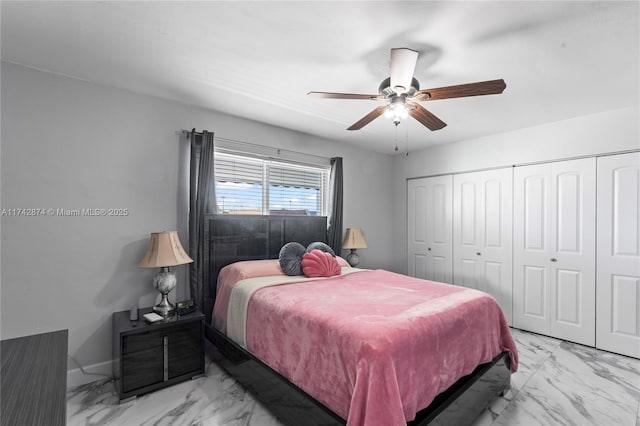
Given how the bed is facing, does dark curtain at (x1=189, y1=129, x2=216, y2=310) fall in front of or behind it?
behind

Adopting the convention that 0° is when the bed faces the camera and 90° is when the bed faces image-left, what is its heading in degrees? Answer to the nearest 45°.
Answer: approximately 315°

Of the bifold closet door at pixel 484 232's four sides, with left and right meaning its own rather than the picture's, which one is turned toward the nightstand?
front

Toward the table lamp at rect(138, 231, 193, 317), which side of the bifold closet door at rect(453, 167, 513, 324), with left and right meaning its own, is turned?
front

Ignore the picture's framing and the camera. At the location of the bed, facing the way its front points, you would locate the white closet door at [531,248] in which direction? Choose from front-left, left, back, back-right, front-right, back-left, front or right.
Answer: left

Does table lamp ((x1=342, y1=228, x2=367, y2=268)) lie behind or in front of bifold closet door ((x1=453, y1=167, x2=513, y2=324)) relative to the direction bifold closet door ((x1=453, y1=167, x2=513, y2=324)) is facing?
in front

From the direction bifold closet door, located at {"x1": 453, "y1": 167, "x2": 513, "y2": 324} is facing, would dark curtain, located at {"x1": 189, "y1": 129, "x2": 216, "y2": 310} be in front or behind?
in front

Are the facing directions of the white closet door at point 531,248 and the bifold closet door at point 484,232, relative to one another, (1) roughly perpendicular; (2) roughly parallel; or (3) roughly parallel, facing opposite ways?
roughly parallel

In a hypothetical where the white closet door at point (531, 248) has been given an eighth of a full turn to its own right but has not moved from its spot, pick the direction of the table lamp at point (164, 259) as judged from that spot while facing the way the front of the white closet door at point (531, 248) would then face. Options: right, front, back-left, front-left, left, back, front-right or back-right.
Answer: front-left

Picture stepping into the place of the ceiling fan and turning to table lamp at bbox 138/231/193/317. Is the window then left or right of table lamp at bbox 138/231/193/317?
right

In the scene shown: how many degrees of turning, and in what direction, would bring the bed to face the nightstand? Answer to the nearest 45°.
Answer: approximately 135° to its right

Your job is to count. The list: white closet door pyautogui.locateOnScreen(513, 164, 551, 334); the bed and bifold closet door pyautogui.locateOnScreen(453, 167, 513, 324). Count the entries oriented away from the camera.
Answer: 0

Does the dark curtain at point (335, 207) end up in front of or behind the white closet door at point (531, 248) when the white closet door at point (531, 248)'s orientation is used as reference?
in front

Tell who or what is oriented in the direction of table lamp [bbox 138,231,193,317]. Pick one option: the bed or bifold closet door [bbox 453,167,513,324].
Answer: the bifold closet door

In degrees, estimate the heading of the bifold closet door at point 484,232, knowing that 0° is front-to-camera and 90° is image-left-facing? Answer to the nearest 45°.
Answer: approximately 45°

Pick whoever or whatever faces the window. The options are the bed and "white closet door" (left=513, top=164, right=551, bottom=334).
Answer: the white closet door

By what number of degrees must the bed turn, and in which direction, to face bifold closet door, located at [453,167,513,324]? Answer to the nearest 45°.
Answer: approximately 90° to its left
